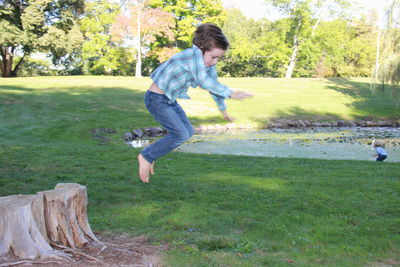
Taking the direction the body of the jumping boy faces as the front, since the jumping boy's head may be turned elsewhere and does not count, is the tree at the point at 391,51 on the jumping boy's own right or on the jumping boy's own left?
on the jumping boy's own left

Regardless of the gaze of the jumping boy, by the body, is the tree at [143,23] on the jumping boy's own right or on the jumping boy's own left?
on the jumping boy's own left

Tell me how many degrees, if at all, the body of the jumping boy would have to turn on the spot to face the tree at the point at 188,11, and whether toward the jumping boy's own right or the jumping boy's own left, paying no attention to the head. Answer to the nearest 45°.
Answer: approximately 90° to the jumping boy's own left

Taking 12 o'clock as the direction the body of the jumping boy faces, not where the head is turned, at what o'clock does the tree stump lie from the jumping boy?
The tree stump is roughly at 5 o'clock from the jumping boy.

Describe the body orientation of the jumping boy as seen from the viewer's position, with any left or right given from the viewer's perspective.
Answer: facing to the right of the viewer

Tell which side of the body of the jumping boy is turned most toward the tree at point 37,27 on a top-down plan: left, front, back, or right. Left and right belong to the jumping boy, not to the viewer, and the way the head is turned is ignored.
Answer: left
